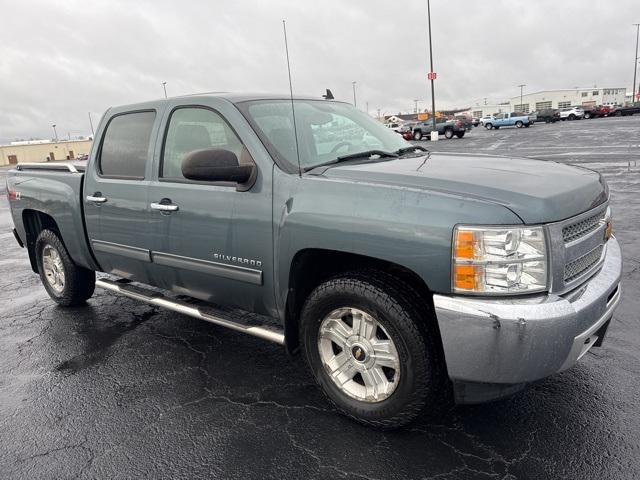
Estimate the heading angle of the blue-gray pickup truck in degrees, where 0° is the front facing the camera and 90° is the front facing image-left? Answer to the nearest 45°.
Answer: approximately 315°
